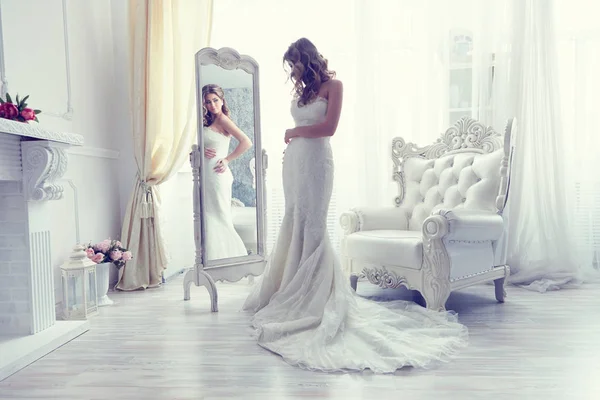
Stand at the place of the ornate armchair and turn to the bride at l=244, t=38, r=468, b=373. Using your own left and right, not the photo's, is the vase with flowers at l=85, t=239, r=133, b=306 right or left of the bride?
right

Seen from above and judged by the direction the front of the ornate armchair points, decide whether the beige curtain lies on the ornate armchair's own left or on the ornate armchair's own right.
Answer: on the ornate armchair's own right

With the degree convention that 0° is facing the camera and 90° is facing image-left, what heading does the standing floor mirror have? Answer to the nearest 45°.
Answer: approximately 315°

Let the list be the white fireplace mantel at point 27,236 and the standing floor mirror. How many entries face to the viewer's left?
0

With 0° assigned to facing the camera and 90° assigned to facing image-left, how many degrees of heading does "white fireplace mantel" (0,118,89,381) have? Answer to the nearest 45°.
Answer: approximately 315°

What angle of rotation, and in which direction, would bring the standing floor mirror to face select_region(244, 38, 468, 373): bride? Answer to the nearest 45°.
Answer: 0° — it already faces them

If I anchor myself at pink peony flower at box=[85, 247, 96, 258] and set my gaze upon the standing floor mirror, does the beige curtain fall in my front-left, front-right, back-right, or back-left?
front-left

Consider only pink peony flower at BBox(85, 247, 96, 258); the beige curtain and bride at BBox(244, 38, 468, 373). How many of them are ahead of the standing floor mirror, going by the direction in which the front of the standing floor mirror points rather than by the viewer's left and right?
1

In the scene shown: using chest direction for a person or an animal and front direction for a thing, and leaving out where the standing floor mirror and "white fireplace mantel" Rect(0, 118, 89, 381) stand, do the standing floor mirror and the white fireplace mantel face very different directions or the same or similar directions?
same or similar directions

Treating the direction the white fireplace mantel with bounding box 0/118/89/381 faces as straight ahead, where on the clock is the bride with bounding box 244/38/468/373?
The bride is roughly at 11 o'clock from the white fireplace mantel.

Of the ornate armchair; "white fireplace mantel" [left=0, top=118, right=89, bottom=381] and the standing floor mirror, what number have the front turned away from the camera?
0

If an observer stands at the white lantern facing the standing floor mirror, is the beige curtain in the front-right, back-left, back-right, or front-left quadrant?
front-left

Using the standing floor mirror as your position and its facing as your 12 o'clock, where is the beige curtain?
The beige curtain is roughly at 6 o'clock from the standing floor mirror.

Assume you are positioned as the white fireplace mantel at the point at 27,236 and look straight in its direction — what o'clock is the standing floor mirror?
The standing floor mirror is roughly at 10 o'clock from the white fireplace mantel.

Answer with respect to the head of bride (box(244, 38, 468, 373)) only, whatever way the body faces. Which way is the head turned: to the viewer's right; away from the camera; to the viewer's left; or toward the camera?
to the viewer's left
